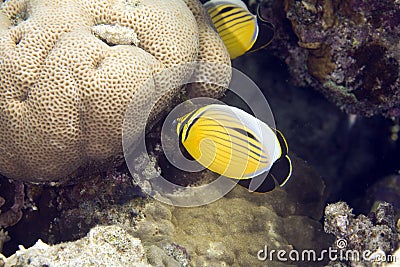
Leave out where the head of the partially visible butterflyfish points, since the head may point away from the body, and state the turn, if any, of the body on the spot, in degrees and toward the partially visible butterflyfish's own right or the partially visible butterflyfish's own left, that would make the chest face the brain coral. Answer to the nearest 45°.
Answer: approximately 45° to the partially visible butterflyfish's own left

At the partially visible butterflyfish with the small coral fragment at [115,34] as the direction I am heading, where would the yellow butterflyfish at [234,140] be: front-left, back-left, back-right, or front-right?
front-left

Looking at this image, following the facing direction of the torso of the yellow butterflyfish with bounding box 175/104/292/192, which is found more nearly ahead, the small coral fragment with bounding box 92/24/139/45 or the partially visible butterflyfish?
the small coral fragment

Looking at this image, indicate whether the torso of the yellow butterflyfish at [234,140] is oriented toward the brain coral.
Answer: yes

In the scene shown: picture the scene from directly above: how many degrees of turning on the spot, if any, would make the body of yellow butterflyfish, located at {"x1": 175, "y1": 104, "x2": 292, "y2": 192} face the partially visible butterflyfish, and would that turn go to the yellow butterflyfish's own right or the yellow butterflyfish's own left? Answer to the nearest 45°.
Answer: approximately 90° to the yellow butterflyfish's own right

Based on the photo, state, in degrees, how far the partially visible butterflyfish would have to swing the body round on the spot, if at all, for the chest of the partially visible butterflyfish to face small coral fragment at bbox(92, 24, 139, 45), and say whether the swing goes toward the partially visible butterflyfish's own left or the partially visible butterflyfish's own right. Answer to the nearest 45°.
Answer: approximately 45° to the partially visible butterflyfish's own left

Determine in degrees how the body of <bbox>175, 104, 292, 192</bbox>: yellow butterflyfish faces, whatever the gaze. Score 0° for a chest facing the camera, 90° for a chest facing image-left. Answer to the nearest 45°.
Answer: approximately 90°

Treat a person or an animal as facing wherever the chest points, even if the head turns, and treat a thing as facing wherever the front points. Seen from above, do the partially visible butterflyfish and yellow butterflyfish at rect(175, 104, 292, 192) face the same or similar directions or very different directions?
same or similar directions

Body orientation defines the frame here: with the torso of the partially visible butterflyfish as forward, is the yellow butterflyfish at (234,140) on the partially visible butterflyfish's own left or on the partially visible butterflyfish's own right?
on the partially visible butterflyfish's own left

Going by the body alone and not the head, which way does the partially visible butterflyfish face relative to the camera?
to the viewer's left

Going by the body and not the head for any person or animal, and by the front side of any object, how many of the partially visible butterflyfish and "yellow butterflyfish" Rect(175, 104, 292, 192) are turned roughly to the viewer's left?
2
